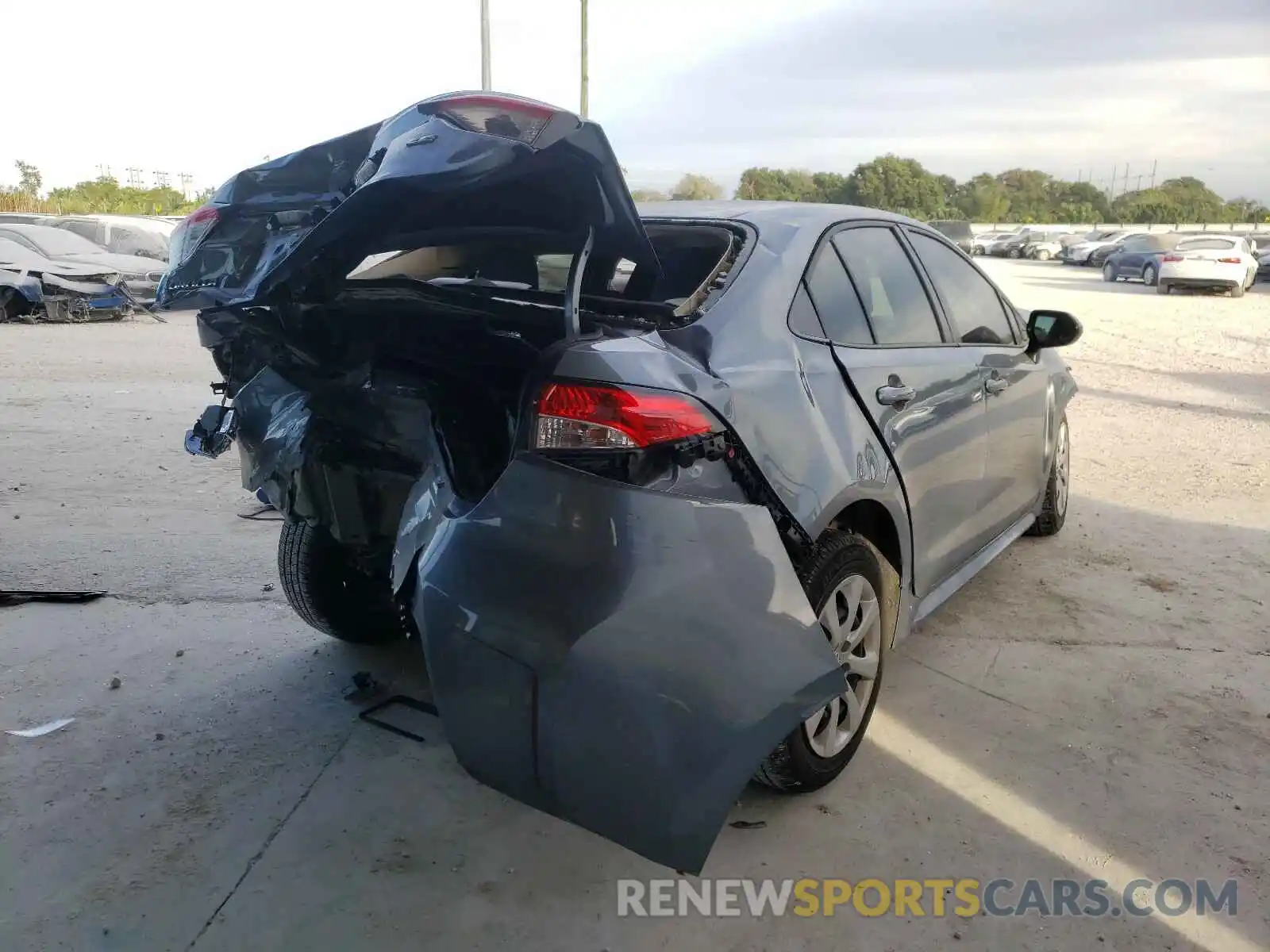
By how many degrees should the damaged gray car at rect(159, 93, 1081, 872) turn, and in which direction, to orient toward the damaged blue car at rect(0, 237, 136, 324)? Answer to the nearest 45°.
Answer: approximately 90° to its left

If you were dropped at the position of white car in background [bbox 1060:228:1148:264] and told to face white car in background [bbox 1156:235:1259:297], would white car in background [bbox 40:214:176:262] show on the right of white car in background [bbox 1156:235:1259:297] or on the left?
right

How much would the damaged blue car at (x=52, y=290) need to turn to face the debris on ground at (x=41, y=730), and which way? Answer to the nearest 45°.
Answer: approximately 45° to its right

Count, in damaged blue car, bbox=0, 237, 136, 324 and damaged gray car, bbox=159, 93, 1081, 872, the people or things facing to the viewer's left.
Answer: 0

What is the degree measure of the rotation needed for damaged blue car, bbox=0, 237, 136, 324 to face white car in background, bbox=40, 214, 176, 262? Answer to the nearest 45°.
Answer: approximately 135° to its left

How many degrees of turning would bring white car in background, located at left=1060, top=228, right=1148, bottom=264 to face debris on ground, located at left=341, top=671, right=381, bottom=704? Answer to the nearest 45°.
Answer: approximately 45° to its left

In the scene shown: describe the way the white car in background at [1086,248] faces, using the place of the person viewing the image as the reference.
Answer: facing the viewer and to the left of the viewer

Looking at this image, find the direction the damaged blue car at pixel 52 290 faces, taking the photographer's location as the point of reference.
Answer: facing the viewer and to the right of the viewer

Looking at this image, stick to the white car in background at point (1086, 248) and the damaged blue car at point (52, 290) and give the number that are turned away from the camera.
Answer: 0

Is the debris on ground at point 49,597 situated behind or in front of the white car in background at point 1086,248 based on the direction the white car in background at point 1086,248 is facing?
in front

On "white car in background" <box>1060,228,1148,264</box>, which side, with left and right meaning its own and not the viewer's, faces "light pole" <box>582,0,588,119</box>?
front

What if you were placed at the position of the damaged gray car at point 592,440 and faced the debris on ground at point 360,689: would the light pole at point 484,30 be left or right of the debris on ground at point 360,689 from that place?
right

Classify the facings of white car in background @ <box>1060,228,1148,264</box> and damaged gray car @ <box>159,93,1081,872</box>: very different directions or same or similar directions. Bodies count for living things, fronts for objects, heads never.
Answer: very different directions

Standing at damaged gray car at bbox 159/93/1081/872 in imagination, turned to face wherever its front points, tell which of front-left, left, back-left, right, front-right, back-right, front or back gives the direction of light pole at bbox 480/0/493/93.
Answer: front-left

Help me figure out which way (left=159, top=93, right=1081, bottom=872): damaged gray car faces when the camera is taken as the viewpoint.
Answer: facing away from the viewer and to the right of the viewer

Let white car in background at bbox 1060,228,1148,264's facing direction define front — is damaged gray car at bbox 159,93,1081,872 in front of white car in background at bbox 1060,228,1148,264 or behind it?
in front
